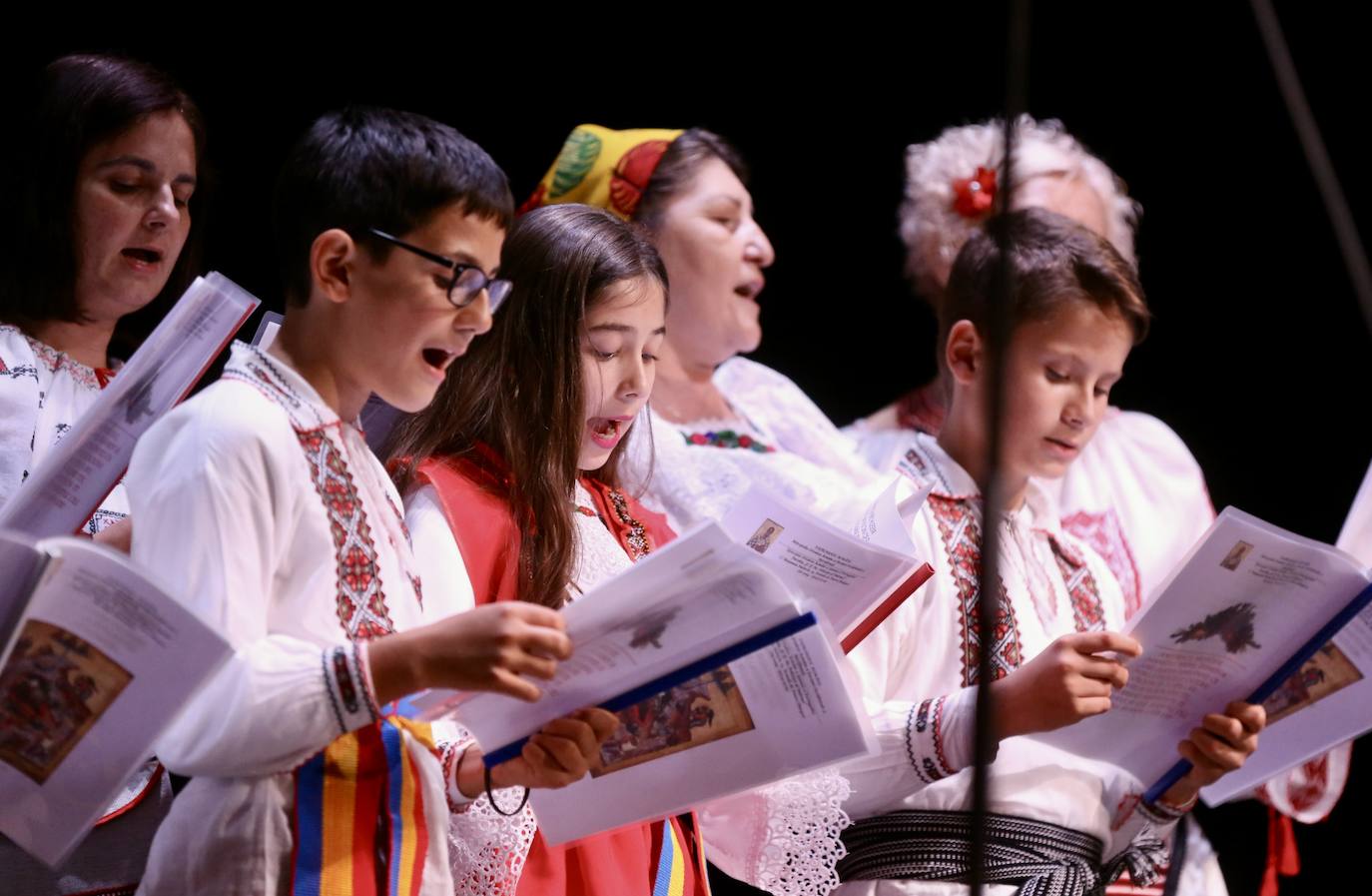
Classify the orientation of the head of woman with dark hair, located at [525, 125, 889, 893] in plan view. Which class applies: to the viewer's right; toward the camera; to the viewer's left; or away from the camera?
to the viewer's right

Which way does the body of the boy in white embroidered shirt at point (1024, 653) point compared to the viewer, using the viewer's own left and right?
facing the viewer and to the right of the viewer

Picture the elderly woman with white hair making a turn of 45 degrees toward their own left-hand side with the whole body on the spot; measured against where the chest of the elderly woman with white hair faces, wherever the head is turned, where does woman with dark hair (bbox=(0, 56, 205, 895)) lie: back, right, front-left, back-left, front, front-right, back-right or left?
back-right

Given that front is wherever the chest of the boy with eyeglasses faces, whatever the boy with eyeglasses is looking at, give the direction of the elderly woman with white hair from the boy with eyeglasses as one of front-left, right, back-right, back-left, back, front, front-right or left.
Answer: left

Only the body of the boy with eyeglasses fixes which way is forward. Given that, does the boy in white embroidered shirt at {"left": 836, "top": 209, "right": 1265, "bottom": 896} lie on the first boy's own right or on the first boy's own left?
on the first boy's own left

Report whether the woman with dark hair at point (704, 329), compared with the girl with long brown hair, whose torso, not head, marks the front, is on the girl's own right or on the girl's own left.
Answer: on the girl's own left

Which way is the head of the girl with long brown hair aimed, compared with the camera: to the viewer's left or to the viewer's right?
to the viewer's right

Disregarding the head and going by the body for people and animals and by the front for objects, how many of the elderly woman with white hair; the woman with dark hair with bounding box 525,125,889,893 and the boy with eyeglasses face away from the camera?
0

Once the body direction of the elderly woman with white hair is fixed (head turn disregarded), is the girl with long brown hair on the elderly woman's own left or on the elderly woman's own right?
on the elderly woman's own right

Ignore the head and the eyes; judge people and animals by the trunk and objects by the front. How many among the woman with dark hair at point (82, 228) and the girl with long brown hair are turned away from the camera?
0
